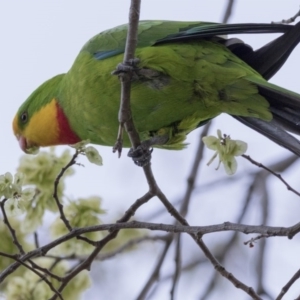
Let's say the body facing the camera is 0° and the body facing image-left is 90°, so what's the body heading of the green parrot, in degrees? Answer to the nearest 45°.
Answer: approximately 90°

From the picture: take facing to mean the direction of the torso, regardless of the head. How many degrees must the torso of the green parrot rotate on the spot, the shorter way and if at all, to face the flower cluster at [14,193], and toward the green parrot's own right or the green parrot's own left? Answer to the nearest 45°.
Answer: approximately 45° to the green parrot's own left

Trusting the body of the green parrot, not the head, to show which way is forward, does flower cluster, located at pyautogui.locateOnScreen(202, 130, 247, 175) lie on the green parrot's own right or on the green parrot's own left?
on the green parrot's own left
